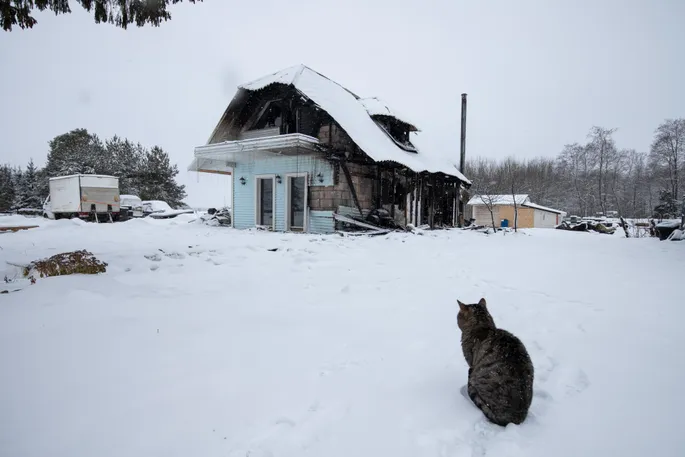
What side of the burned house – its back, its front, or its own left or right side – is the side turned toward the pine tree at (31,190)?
right

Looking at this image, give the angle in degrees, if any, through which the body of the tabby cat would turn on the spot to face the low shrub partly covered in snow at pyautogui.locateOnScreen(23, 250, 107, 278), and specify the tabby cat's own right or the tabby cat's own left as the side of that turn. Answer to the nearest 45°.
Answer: approximately 45° to the tabby cat's own left

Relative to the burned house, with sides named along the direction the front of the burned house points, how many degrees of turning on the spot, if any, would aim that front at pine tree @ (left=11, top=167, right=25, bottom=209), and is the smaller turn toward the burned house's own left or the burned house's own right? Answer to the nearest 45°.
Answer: approximately 90° to the burned house's own right

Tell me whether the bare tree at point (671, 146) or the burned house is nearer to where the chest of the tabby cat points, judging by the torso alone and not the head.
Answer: the burned house

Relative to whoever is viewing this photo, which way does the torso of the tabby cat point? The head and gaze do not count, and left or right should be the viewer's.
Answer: facing away from the viewer and to the left of the viewer

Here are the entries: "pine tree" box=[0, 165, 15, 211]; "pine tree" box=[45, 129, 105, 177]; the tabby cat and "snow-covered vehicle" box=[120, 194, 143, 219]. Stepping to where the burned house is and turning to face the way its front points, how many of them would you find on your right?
3

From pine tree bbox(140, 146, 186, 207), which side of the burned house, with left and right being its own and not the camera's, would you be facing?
right

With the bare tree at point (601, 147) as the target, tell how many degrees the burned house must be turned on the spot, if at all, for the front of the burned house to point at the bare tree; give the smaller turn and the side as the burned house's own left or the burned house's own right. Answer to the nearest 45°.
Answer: approximately 180°

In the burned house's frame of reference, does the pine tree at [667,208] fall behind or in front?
behind
